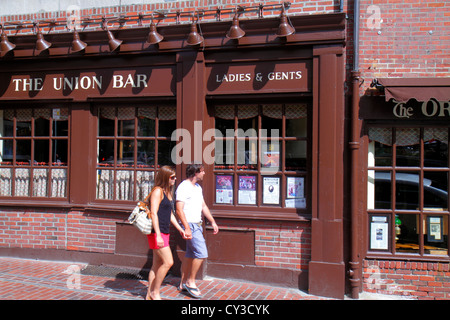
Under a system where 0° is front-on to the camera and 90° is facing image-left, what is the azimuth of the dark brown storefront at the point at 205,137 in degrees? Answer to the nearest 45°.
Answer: approximately 45°

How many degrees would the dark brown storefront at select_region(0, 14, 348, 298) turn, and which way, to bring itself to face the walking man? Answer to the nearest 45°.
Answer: approximately 45° to its left

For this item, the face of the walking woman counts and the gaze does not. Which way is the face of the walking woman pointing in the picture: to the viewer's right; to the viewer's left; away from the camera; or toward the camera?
to the viewer's right

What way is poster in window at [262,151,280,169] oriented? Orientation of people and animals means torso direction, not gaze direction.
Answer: toward the camera

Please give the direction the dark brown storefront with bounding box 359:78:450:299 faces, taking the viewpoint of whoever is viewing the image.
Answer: facing the viewer

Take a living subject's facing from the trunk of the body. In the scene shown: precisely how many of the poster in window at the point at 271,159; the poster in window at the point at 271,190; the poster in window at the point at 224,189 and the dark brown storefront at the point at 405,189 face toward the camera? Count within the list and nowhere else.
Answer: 4

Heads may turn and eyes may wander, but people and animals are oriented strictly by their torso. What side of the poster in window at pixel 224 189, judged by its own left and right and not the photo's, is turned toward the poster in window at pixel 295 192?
left

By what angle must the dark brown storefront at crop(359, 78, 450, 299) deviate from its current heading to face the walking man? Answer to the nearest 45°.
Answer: approximately 45° to its right

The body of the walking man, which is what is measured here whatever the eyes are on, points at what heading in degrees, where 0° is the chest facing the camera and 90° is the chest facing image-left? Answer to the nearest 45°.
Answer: approximately 315°

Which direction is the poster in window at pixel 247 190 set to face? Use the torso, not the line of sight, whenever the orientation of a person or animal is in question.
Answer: toward the camera
